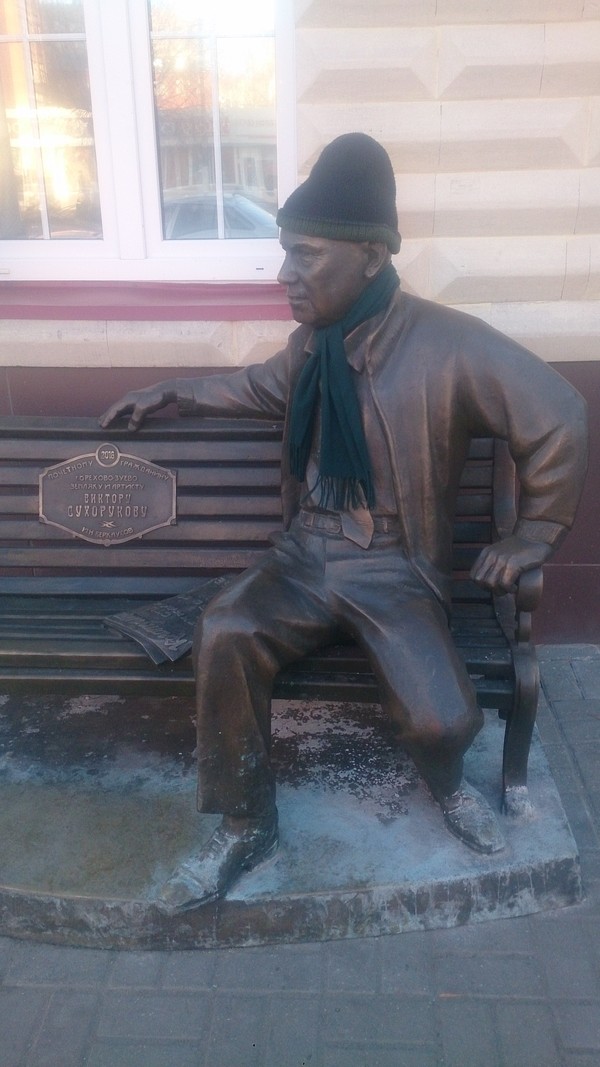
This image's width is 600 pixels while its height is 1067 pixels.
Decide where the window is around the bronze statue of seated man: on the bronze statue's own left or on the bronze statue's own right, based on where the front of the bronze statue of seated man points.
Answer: on the bronze statue's own right

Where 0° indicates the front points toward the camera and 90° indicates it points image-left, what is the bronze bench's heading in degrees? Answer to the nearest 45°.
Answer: approximately 0°

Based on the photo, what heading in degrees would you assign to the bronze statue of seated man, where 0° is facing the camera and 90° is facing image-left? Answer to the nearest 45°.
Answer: approximately 45°
